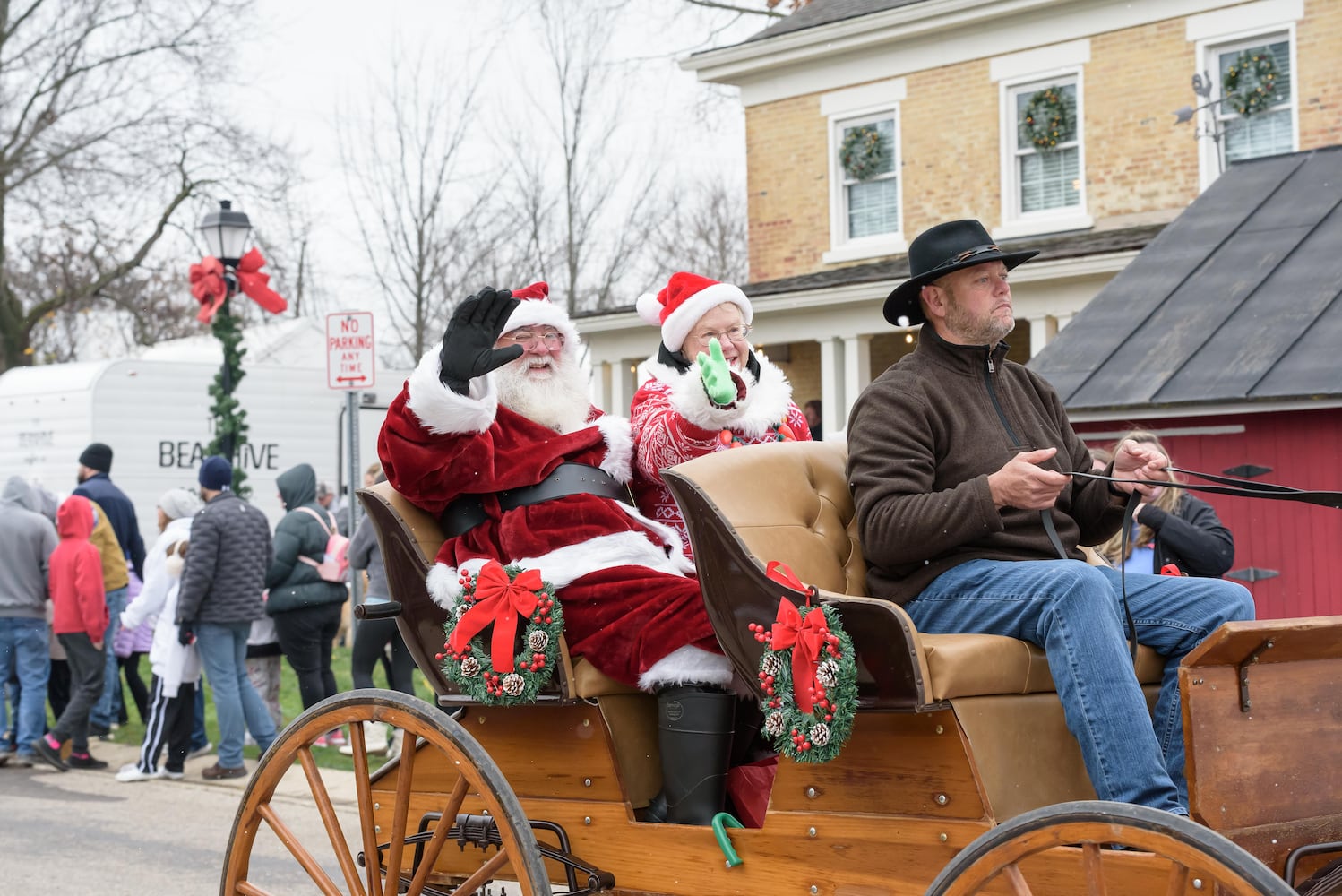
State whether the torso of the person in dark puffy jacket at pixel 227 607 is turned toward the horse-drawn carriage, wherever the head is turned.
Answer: no

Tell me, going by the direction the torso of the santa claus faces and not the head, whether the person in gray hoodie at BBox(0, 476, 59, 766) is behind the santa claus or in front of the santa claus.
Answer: behind

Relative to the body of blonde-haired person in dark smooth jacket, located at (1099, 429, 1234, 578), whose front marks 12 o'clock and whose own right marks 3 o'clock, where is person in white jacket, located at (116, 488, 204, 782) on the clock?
The person in white jacket is roughly at 2 o'clock from the blonde-haired person in dark smooth jacket.

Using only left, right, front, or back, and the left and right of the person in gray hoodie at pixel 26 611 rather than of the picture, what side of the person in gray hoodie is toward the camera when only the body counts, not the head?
back

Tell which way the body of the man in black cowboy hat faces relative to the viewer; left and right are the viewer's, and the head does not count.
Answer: facing the viewer and to the right of the viewer

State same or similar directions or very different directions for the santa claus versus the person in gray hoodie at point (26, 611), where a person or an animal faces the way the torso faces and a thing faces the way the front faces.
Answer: very different directions

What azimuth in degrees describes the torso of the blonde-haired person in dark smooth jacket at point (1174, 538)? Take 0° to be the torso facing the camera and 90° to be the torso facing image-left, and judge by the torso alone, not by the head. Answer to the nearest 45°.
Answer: approximately 45°

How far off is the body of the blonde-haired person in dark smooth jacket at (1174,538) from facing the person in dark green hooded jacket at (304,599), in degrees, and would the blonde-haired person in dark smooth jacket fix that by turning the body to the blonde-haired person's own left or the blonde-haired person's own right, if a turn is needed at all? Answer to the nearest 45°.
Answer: approximately 45° to the blonde-haired person's own right

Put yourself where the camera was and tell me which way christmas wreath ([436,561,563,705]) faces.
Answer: facing the viewer

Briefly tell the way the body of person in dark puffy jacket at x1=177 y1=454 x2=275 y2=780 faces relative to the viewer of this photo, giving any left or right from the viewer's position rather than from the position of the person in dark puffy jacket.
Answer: facing away from the viewer and to the left of the viewer

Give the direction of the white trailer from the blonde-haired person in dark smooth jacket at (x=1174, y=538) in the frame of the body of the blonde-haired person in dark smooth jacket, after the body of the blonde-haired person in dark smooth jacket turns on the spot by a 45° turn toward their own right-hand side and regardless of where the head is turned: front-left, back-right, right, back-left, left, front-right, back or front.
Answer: front-right

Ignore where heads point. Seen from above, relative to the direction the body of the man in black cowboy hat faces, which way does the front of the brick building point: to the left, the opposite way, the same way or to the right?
to the right

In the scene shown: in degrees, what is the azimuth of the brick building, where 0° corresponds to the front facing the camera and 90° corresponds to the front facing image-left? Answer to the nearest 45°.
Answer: approximately 45°
